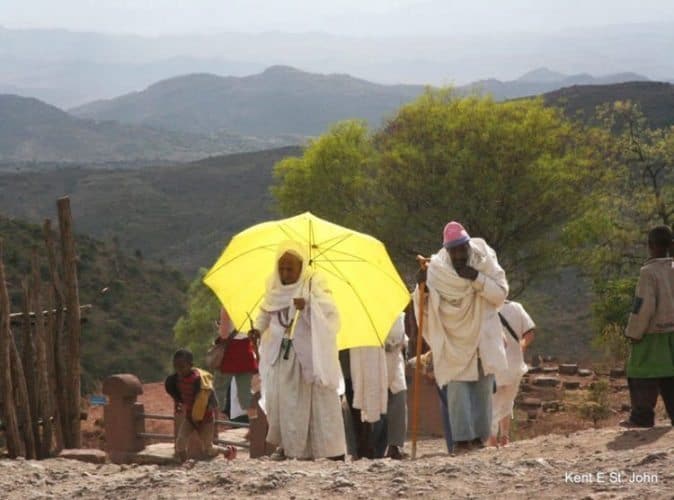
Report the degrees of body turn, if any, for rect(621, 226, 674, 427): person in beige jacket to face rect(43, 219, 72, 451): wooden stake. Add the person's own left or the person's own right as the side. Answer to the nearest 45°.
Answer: approximately 45° to the person's own left

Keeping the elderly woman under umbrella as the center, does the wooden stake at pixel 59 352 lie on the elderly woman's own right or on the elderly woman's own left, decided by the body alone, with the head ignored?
on the elderly woman's own right

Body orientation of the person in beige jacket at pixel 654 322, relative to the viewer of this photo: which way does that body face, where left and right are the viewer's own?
facing away from the viewer and to the left of the viewer

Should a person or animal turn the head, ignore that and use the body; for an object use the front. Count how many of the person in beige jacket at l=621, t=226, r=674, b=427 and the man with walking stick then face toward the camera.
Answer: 1

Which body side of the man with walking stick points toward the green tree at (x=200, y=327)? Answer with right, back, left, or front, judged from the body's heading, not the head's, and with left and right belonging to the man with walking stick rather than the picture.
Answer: back

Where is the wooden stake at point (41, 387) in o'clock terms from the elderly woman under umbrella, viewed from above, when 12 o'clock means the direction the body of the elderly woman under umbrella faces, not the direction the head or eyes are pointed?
The wooden stake is roughly at 3 o'clock from the elderly woman under umbrella.

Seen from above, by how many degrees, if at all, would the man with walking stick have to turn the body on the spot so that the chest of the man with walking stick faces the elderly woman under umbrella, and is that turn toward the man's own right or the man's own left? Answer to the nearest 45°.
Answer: approximately 90° to the man's own right

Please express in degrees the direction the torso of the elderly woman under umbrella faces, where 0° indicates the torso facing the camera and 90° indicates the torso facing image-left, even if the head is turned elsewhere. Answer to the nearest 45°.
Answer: approximately 45°

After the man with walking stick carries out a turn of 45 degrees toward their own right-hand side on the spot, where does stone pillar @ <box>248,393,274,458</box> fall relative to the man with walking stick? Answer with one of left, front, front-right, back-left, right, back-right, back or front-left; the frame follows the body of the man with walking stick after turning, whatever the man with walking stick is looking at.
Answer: right

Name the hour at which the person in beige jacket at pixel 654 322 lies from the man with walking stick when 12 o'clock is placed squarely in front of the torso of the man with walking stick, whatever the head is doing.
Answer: The person in beige jacket is roughly at 9 o'clock from the man with walking stick.

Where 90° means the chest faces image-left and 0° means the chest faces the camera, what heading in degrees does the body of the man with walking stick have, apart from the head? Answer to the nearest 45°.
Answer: approximately 0°

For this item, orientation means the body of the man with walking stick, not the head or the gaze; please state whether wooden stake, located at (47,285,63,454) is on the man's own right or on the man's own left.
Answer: on the man's own right

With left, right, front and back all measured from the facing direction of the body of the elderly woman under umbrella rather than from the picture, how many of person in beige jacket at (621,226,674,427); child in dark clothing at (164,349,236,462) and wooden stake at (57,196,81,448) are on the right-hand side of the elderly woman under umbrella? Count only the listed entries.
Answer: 2

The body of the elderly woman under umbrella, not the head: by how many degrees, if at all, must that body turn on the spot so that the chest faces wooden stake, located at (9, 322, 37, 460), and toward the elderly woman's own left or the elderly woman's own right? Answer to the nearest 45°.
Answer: approximately 90° to the elderly woman's own right
